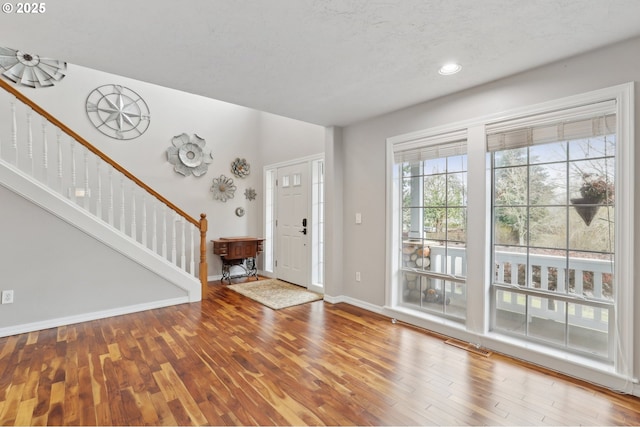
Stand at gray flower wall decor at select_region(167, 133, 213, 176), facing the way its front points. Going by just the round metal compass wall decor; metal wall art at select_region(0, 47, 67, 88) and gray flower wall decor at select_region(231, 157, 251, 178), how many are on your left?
1

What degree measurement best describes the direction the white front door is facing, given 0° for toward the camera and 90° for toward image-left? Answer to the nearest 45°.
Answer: approximately 45°

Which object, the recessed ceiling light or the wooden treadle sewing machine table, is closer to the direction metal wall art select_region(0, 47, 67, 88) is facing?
the recessed ceiling light

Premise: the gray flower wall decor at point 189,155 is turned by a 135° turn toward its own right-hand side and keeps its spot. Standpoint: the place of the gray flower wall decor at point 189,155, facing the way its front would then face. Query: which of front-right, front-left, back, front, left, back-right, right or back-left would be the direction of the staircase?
left

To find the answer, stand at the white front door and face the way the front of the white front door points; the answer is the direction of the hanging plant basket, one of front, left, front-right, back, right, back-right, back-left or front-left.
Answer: left

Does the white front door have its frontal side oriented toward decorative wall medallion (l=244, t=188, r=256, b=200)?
no

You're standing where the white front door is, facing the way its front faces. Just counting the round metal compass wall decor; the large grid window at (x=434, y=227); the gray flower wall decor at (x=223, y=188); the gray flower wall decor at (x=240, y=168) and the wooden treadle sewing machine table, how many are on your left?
1

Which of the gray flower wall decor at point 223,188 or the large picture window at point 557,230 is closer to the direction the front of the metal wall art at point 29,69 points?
the large picture window

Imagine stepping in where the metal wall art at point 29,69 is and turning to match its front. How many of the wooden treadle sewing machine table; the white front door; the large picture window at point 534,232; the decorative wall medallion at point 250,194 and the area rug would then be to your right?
0

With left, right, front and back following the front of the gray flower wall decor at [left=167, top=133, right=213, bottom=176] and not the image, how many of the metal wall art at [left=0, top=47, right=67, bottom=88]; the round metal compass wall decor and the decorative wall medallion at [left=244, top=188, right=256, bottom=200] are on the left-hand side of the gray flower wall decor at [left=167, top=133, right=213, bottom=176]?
1

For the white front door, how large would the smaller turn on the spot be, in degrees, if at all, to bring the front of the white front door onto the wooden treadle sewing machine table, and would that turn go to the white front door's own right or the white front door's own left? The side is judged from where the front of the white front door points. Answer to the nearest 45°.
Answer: approximately 45° to the white front door's own right

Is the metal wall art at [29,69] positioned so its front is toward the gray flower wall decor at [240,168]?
no

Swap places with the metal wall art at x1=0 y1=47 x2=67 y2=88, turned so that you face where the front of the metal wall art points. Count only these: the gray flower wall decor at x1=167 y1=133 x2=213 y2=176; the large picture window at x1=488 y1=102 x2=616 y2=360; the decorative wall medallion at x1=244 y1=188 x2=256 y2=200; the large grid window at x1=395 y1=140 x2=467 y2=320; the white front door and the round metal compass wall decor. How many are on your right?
0

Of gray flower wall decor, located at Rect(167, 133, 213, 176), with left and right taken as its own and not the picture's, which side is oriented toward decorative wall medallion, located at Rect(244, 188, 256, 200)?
left

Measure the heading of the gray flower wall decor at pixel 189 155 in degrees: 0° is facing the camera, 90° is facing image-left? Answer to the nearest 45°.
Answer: approximately 0°

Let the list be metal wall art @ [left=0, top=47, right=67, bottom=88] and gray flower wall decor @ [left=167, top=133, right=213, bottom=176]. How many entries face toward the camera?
2

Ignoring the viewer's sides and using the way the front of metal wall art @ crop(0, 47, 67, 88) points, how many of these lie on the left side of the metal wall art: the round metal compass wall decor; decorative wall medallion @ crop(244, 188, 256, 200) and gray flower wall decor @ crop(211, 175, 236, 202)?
3

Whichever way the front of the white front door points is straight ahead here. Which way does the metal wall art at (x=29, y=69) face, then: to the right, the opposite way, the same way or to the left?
to the left

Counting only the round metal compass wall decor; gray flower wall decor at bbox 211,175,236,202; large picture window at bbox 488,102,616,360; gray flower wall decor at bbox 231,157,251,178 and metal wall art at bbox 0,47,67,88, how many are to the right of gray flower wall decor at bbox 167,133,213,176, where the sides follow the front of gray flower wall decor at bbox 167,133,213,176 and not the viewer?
2
